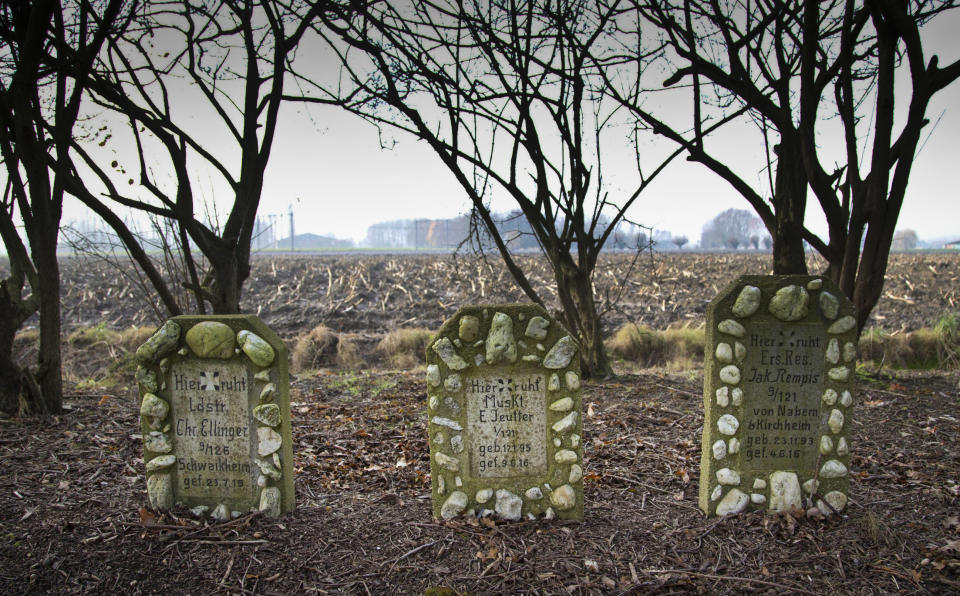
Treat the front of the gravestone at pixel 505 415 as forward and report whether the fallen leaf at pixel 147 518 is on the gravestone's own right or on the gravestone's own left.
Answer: on the gravestone's own right

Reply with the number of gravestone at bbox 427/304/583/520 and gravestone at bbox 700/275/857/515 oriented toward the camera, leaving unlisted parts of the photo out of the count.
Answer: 2

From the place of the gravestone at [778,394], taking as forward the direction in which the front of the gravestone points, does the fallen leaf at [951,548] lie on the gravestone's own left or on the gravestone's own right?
on the gravestone's own left

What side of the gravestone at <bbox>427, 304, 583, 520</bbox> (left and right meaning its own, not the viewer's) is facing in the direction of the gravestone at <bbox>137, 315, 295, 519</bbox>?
right

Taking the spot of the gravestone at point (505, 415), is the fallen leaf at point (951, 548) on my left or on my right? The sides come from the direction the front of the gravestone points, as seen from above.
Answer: on my left

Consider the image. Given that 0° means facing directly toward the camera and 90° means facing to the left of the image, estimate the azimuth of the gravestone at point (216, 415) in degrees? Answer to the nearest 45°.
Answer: approximately 0°

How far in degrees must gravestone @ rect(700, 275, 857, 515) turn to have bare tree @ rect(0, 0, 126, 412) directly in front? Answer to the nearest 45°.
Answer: approximately 90° to its right
